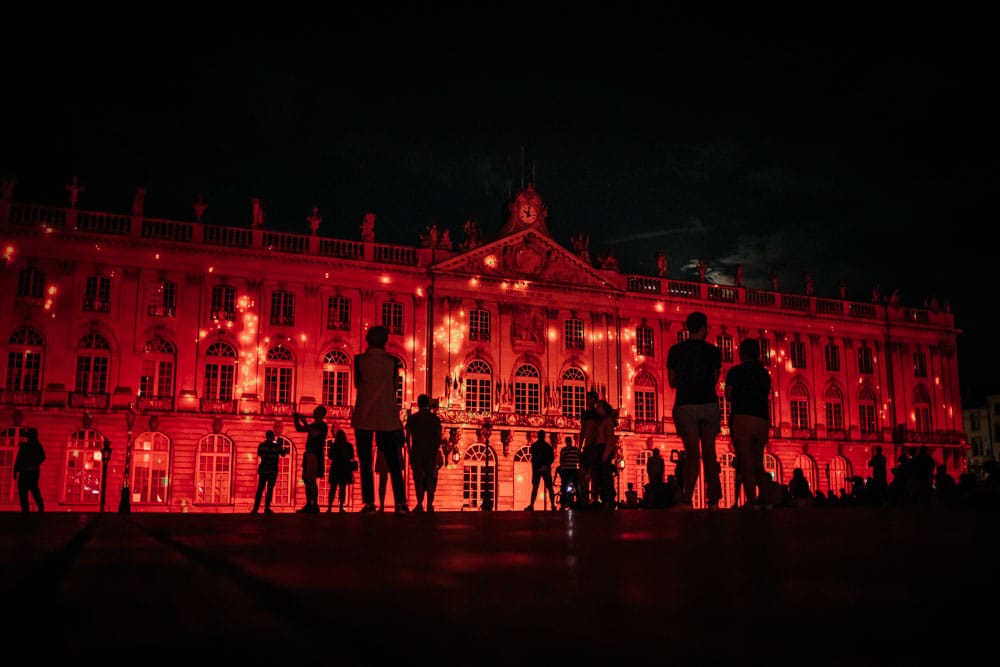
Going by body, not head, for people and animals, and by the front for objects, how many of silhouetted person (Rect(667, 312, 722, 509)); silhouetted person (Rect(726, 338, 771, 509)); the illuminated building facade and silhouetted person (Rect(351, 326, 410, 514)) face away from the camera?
3

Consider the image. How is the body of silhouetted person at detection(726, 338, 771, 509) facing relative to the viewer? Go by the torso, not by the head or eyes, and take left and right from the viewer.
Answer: facing away from the viewer

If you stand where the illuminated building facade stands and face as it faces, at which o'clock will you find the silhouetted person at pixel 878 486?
The silhouetted person is roughly at 12 o'clock from the illuminated building facade.

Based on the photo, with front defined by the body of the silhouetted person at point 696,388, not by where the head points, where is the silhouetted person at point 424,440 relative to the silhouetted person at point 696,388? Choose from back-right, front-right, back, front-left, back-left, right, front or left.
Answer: front-left

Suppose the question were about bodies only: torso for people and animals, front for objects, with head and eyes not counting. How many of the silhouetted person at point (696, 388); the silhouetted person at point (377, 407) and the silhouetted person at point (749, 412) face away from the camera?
3

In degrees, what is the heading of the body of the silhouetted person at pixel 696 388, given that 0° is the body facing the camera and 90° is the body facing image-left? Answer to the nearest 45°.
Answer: approximately 180°

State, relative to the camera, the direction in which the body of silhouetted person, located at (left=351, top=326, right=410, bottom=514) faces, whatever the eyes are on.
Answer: away from the camera

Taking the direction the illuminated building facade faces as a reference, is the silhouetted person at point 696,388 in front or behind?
in front

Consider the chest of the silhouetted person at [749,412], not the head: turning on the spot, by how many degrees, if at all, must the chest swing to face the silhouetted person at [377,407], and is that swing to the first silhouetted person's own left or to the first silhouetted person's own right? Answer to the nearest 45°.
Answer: approximately 90° to the first silhouetted person's own left

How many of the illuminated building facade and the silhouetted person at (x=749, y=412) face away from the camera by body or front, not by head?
1

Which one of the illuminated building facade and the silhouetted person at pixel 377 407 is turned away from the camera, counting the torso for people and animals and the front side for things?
the silhouetted person

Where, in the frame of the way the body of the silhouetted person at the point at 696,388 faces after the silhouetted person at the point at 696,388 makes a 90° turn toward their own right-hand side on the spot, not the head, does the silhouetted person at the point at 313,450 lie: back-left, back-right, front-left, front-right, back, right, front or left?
back-left

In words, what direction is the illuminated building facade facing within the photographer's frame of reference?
facing the viewer and to the right of the viewer

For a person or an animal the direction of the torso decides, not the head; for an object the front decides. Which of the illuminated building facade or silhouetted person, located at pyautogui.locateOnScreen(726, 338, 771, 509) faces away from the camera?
the silhouetted person

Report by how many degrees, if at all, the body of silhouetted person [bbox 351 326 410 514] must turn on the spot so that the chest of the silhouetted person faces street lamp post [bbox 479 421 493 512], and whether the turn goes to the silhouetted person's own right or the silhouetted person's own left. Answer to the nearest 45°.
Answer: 0° — they already face it
